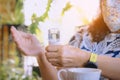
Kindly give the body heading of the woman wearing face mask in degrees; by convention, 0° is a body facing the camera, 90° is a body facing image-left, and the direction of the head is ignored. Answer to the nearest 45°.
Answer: approximately 45°
